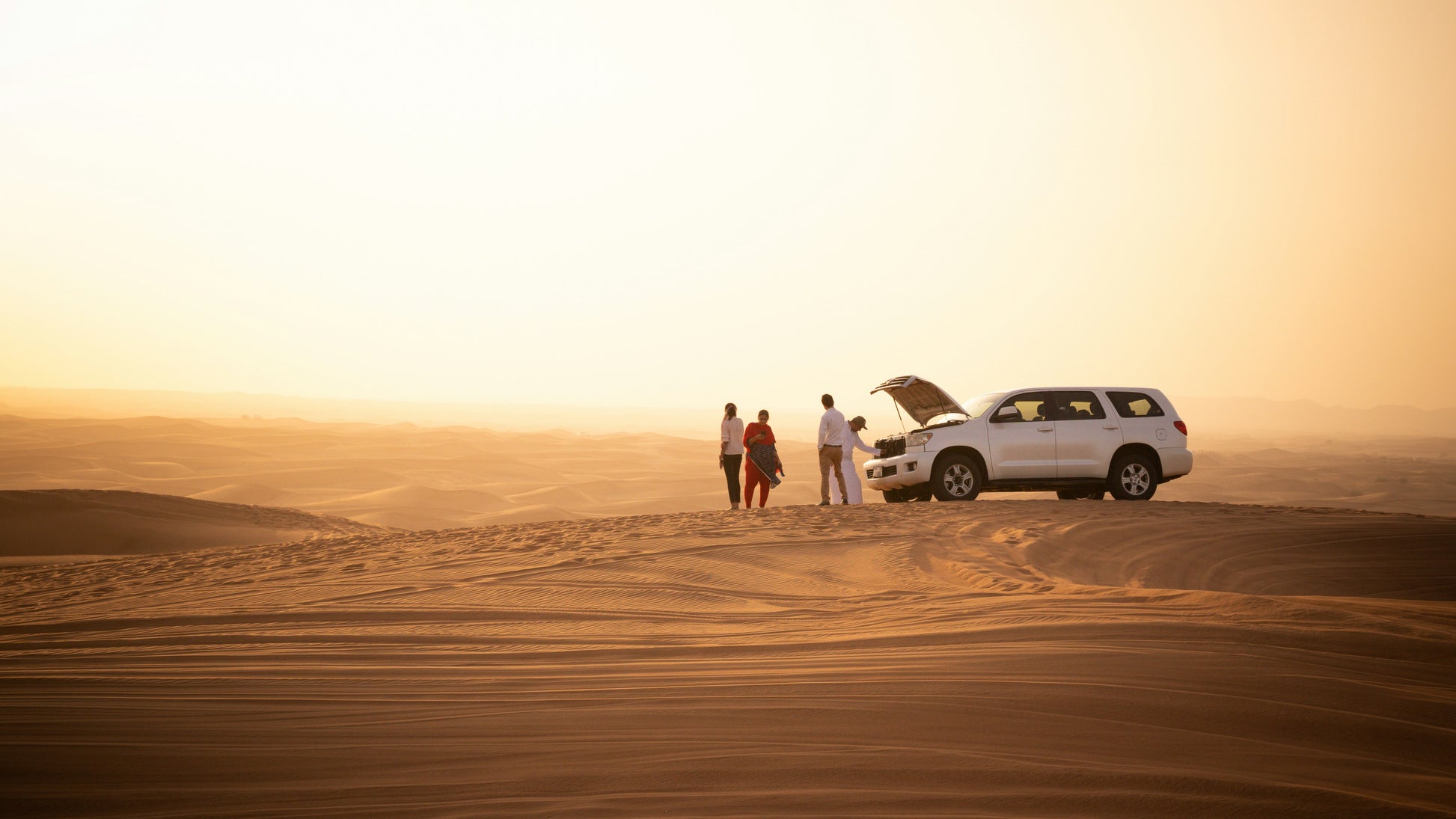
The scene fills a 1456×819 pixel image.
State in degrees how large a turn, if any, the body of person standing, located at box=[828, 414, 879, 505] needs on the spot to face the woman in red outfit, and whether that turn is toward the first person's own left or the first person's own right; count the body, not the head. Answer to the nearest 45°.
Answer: approximately 135° to the first person's own right

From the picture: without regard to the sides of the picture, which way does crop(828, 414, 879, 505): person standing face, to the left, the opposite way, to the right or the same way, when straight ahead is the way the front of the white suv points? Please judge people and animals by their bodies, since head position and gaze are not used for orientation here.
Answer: the opposite way

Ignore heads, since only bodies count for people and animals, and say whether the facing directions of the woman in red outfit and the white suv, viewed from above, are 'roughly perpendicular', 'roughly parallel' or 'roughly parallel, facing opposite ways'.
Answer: roughly perpendicular

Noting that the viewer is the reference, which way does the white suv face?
facing to the left of the viewer

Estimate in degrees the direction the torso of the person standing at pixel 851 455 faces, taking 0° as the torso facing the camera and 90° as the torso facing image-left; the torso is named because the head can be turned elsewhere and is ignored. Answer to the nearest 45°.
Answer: approximately 270°

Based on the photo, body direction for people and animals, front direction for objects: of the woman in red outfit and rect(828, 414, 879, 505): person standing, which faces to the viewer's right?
the person standing

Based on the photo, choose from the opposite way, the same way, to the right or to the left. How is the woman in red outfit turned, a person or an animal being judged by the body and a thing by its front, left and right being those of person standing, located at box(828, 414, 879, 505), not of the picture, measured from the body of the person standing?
to the right

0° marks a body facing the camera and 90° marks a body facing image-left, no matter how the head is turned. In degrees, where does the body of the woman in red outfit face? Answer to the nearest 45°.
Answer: approximately 0°

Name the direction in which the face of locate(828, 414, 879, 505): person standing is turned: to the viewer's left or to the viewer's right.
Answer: to the viewer's right
